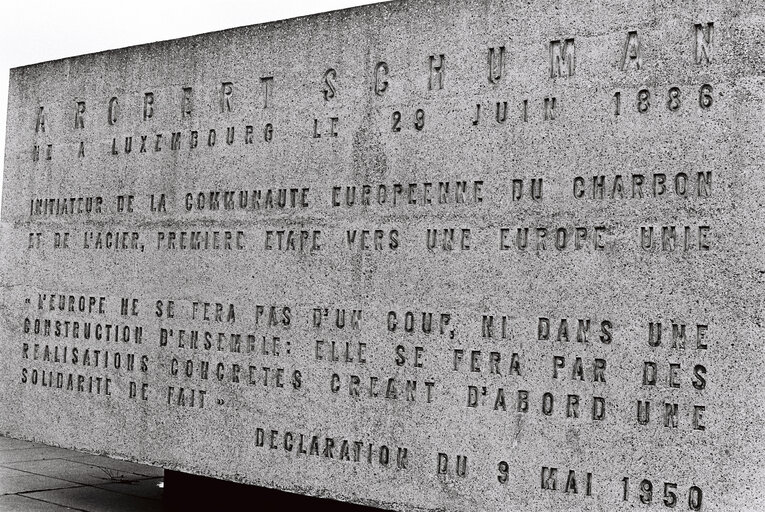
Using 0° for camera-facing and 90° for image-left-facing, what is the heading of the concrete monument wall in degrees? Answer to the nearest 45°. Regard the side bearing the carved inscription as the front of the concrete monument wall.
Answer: approximately 45°
